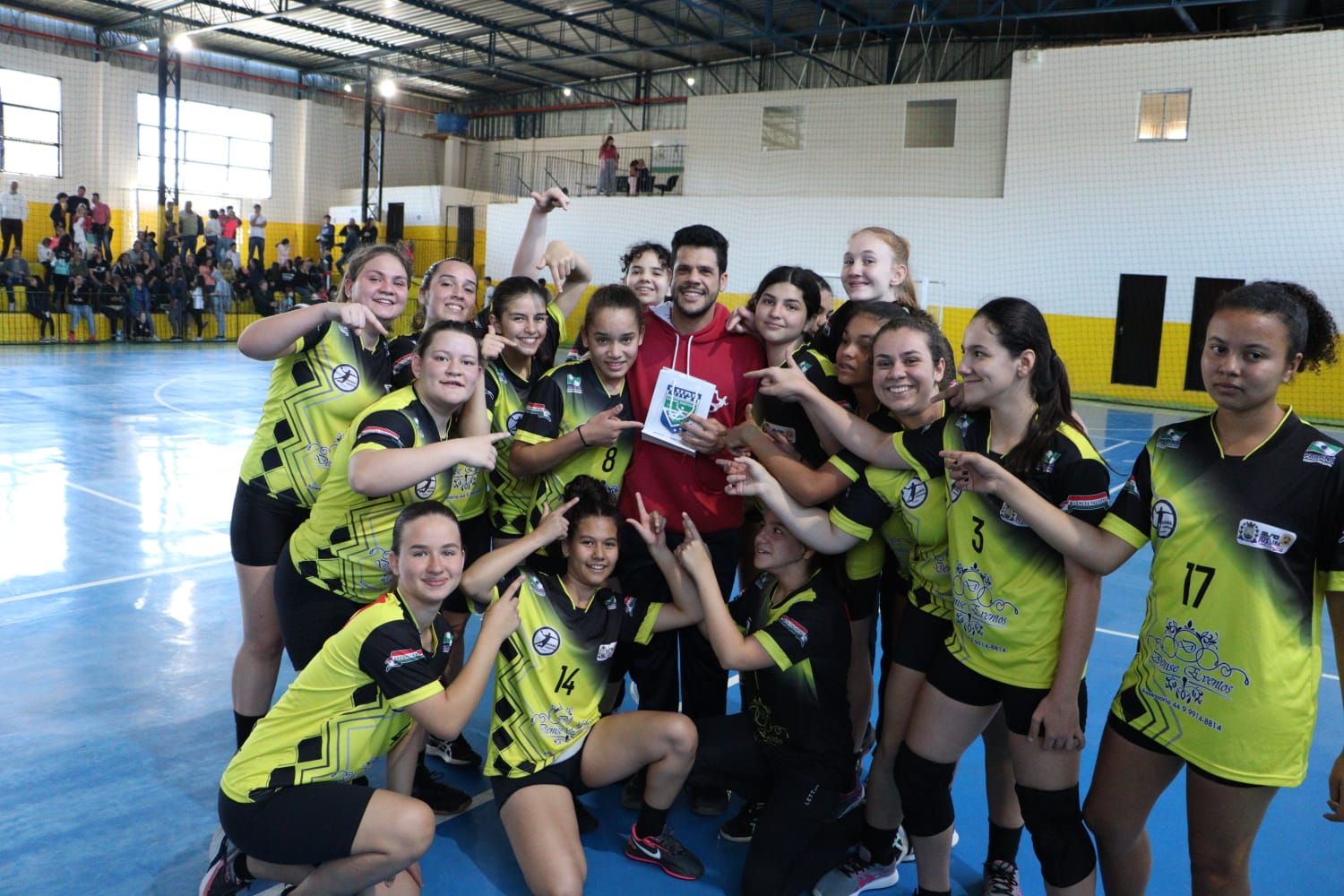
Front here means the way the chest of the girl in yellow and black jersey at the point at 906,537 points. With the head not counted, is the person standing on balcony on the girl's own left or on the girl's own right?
on the girl's own right

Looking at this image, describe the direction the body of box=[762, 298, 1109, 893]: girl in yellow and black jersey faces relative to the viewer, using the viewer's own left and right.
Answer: facing the viewer and to the left of the viewer

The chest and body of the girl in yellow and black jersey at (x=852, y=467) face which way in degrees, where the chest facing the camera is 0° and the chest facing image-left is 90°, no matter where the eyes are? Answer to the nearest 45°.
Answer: approximately 45°

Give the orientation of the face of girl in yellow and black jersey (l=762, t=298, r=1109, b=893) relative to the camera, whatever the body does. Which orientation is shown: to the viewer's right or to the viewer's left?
to the viewer's left

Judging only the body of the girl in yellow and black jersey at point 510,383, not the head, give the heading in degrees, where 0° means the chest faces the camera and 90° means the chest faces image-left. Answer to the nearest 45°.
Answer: approximately 315°

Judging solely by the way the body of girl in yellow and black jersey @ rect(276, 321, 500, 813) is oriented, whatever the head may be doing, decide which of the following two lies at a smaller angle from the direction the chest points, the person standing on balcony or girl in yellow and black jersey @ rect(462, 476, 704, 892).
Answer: the girl in yellow and black jersey

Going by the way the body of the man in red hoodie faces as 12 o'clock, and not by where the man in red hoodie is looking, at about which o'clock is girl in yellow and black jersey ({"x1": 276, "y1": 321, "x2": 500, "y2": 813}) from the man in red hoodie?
The girl in yellow and black jersey is roughly at 2 o'clock from the man in red hoodie.

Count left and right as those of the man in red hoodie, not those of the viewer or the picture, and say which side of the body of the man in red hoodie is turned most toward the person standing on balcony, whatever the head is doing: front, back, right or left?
back

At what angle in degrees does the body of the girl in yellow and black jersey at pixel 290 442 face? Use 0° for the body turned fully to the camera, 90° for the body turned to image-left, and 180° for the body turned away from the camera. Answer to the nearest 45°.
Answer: approximately 315°

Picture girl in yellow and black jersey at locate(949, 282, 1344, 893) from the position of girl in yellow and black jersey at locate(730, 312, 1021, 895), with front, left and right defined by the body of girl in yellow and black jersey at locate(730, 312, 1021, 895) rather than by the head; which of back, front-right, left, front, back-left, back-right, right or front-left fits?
left
